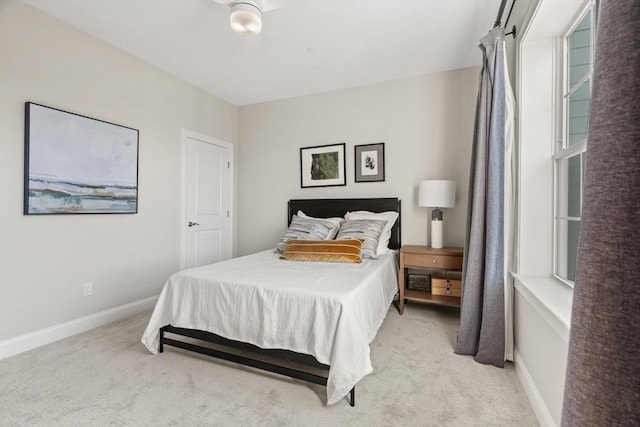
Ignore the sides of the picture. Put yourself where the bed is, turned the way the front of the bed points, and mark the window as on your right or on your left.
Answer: on your left

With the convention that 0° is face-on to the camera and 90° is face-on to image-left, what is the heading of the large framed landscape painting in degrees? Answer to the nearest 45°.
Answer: approximately 315°

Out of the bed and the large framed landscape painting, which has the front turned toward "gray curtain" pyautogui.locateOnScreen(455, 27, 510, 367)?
the large framed landscape painting

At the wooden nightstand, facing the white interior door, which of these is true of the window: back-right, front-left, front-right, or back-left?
back-left

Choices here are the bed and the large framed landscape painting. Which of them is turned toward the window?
the large framed landscape painting

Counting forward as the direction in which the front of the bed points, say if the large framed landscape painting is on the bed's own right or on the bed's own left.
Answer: on the bed's own right

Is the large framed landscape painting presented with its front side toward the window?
yes

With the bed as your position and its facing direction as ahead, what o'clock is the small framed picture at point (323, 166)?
The small framed picture is roughly at 5 o'clock from the bed.

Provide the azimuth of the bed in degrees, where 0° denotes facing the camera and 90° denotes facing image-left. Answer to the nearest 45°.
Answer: approximately 45°
